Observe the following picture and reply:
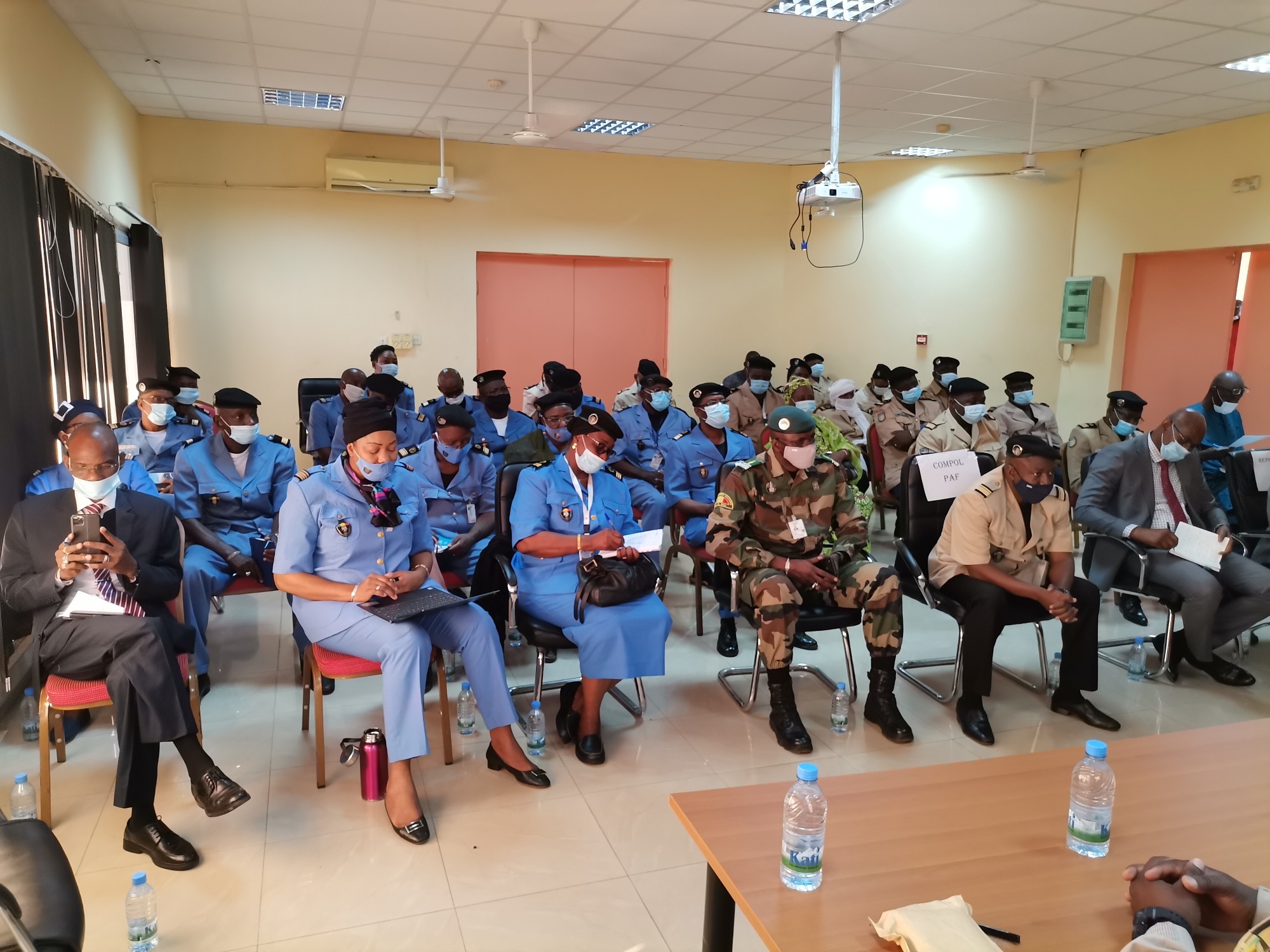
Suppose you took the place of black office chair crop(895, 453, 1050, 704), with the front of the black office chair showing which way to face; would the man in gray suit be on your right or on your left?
on your left

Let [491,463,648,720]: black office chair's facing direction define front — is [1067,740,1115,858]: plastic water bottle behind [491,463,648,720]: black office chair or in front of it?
in front

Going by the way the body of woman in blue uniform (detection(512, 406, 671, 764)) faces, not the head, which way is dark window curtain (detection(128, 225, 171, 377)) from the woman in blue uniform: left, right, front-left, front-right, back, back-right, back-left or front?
back

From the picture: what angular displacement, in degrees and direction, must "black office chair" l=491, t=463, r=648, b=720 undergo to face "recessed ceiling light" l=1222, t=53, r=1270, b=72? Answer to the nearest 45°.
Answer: approximately 90° to its left

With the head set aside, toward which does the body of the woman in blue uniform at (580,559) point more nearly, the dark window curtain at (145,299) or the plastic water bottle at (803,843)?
the plastic water bottle

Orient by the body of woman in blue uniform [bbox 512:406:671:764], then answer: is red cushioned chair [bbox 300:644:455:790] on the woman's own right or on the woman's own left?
on the woman's own right

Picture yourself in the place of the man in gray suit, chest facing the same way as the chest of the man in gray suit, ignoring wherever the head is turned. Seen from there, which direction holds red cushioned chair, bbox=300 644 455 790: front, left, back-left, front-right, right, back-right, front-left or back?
right

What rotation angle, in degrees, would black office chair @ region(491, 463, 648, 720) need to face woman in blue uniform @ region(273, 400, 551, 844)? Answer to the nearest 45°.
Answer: approximately 90° to its right

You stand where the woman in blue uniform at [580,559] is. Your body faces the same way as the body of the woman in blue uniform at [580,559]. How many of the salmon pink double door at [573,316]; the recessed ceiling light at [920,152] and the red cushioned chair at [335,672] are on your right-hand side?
1
